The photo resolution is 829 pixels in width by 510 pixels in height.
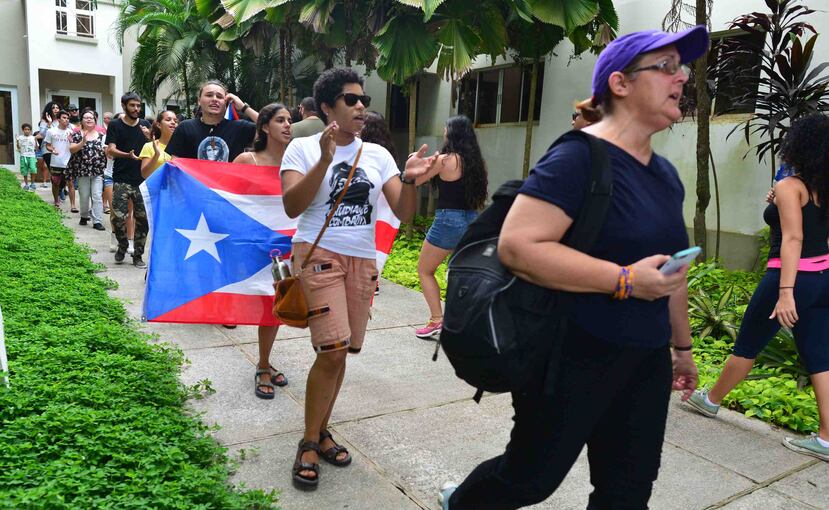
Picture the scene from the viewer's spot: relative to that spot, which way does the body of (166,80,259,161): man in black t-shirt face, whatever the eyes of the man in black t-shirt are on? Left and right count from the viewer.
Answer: facing the viewer

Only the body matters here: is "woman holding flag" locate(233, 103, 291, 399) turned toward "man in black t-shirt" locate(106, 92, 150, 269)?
no

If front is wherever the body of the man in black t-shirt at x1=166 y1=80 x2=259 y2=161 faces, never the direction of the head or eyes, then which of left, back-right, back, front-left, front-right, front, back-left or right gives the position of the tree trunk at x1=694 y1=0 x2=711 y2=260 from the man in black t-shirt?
left

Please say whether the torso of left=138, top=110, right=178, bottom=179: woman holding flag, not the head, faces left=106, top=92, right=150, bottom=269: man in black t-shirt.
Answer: no

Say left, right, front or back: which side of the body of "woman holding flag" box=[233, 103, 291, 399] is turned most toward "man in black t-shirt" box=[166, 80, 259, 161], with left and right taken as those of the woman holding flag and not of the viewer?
back

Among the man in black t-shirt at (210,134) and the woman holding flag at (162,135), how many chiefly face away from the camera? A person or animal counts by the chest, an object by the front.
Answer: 0

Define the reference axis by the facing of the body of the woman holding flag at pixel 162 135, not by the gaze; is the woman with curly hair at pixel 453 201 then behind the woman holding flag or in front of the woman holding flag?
in front

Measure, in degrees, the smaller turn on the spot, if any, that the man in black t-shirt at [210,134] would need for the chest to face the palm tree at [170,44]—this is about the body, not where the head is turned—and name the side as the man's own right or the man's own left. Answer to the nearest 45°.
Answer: approximately 180°

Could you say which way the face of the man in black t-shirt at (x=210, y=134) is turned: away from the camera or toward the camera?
toward the camera

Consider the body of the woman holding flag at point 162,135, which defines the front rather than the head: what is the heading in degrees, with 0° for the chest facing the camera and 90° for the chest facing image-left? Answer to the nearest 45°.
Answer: approximately 315°

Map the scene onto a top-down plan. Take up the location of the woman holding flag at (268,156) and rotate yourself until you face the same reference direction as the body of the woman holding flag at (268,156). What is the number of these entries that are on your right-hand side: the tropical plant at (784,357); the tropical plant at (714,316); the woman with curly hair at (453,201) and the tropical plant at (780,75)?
0

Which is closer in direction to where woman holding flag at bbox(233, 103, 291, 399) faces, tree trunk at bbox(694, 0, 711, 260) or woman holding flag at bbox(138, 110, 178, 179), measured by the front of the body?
the tree trunk

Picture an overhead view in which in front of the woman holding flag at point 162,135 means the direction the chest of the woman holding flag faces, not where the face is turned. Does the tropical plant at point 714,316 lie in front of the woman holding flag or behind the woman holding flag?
in front

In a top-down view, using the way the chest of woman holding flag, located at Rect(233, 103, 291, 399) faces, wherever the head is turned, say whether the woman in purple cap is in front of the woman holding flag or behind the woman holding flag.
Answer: in front

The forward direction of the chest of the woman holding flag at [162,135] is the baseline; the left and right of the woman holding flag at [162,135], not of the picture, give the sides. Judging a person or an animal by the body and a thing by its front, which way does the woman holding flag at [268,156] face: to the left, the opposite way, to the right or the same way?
the same way

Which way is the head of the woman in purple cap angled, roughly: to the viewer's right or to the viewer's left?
to the viewer's right
